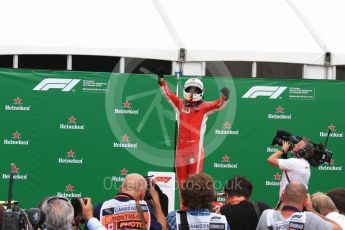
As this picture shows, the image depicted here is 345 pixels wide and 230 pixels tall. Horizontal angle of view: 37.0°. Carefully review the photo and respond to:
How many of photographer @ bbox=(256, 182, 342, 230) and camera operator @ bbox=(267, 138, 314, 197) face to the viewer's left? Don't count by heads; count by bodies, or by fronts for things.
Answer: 1

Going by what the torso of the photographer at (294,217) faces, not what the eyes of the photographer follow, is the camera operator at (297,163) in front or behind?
in front

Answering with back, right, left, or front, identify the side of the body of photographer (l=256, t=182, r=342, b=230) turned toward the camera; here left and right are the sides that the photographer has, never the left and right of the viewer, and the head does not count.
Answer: back

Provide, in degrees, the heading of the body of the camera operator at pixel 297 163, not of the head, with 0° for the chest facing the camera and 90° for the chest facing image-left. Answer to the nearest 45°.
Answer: approximately 90°

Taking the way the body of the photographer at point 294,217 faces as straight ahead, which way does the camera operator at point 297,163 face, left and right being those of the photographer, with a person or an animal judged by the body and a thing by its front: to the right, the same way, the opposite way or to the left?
to the left

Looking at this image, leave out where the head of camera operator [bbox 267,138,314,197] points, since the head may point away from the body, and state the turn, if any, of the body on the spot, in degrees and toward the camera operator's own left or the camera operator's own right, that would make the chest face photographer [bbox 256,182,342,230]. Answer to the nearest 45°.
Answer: approximately 90° to the camera operator's own left

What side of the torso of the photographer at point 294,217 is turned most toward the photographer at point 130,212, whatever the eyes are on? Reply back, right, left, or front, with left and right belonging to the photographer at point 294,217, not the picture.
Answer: left
